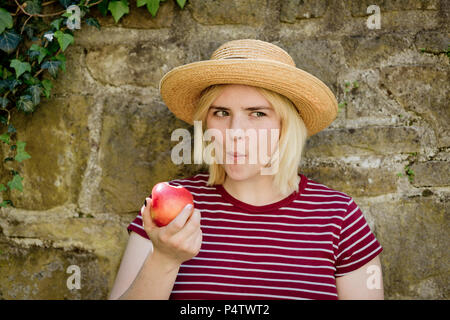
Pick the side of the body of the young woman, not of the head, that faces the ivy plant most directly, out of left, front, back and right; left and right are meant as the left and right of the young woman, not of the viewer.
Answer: right

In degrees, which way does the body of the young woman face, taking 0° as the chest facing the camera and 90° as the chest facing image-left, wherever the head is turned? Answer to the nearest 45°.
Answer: approximately 0°
